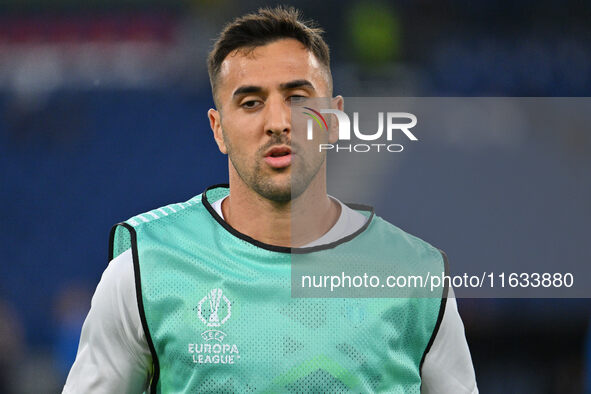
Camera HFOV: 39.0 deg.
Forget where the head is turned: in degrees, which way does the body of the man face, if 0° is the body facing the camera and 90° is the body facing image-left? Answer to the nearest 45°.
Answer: approximately 0°
